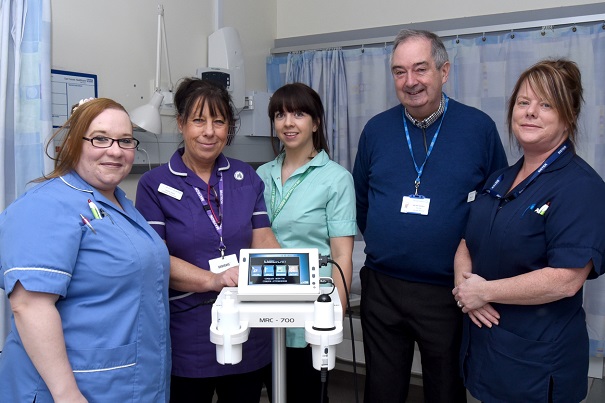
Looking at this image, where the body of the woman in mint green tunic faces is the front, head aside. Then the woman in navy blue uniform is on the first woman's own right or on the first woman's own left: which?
on the first woman's own left

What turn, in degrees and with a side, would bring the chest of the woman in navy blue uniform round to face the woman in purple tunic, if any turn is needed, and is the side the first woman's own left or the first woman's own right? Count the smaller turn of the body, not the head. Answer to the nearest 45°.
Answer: approximately 45° to the first woman's own right

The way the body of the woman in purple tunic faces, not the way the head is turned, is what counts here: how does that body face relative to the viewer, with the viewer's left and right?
facing the viewer

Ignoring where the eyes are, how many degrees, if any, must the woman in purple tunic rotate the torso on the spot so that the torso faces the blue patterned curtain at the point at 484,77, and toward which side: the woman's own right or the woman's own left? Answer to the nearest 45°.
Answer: approximately 135° to the woman's own left

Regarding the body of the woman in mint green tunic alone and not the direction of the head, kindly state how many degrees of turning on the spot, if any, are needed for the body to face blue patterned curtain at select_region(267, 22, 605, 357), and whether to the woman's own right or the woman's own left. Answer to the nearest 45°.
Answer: approximately 180°

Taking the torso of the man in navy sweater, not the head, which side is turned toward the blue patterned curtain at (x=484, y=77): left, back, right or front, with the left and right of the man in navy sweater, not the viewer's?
back

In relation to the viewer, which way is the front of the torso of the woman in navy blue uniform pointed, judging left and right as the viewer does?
facing the viewer and to the left of the viewer

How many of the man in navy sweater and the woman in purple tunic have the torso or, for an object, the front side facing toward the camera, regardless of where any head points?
2
